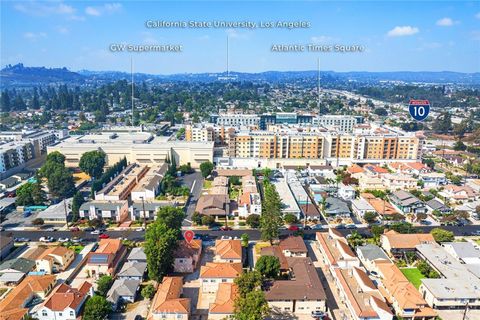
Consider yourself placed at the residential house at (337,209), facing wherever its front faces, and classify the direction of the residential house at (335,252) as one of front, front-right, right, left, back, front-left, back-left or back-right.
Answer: front

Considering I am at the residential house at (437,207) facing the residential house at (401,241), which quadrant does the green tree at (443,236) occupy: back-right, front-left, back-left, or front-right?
front-left

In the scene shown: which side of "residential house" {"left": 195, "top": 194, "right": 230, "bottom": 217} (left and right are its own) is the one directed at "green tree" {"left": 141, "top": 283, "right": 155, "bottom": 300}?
front

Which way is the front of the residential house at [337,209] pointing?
toward the camera

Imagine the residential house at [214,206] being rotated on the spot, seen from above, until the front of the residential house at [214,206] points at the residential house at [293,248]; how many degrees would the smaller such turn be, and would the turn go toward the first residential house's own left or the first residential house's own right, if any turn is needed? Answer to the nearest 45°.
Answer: approximately 45° to the first residential house's own left

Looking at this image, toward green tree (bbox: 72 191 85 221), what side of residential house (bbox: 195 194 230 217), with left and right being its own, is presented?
right

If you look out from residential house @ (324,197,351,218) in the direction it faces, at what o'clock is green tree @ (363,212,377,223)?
The green tree is roughly at 10 o'clock from the residential house.

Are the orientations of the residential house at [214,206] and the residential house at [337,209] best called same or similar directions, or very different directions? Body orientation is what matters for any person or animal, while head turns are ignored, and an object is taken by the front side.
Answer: same or similar directions

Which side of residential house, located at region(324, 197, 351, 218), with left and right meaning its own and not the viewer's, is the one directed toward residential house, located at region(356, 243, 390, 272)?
front

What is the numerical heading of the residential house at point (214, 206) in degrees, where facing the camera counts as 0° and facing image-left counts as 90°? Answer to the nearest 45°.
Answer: approximately 0°

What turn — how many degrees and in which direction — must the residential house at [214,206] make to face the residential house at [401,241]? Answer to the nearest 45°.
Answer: approximately 45° to its left

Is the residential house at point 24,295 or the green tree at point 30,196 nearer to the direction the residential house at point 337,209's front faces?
the residential house

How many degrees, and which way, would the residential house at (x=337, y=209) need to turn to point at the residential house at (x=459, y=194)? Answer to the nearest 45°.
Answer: approximately 135° to its left

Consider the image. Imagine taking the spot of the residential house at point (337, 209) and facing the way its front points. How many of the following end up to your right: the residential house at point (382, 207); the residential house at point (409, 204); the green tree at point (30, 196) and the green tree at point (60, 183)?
2

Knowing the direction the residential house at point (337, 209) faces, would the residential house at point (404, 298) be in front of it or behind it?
in front

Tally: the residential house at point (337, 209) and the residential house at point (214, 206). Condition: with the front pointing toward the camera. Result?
2
